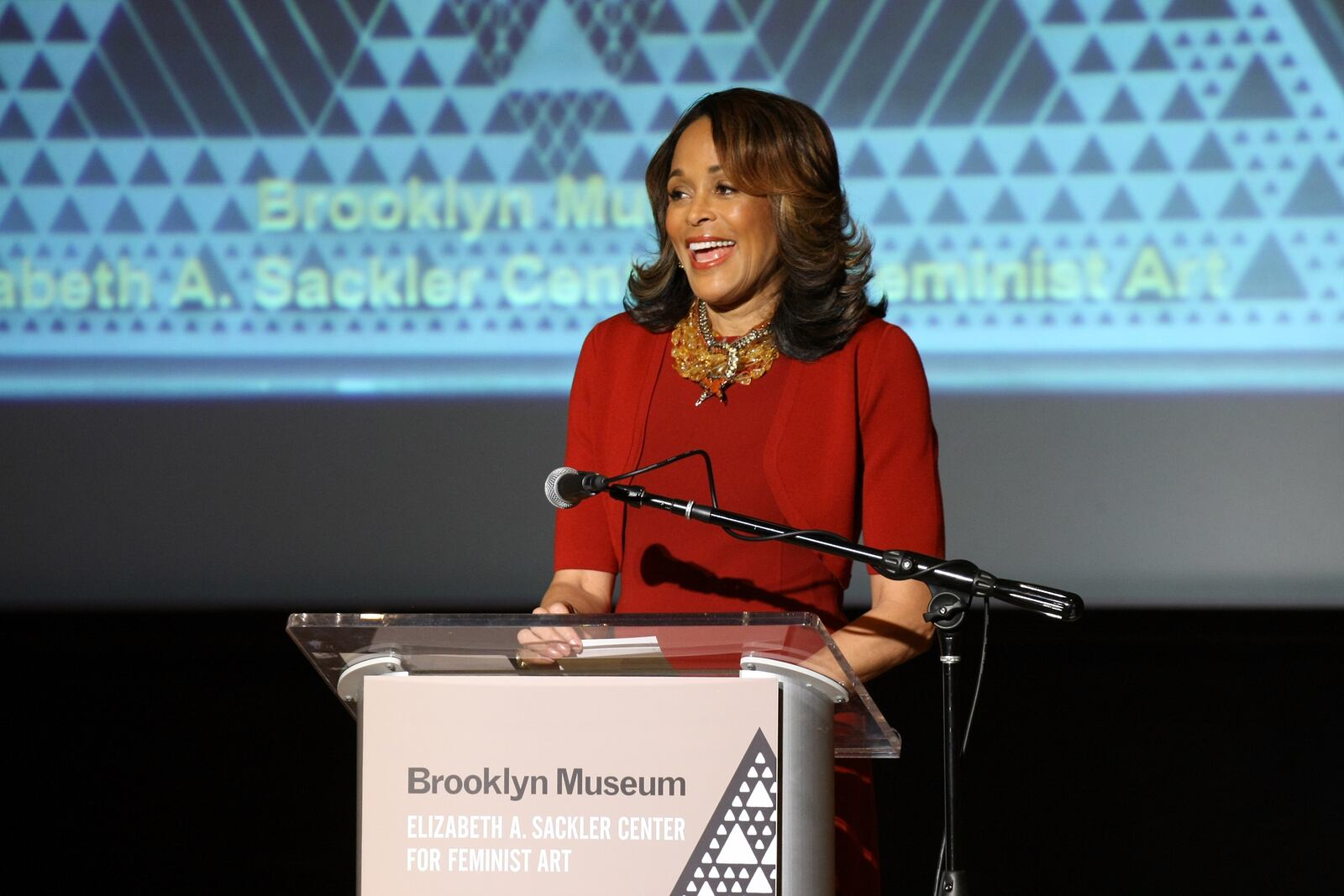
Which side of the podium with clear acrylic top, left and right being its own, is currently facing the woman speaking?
back

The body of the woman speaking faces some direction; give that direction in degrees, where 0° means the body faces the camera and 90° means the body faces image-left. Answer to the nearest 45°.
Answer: approximately 45°

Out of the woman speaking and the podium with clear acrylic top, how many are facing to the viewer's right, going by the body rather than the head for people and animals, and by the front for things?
0

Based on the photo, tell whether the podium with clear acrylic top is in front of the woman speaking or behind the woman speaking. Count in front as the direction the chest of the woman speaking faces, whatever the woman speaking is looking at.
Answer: in front
